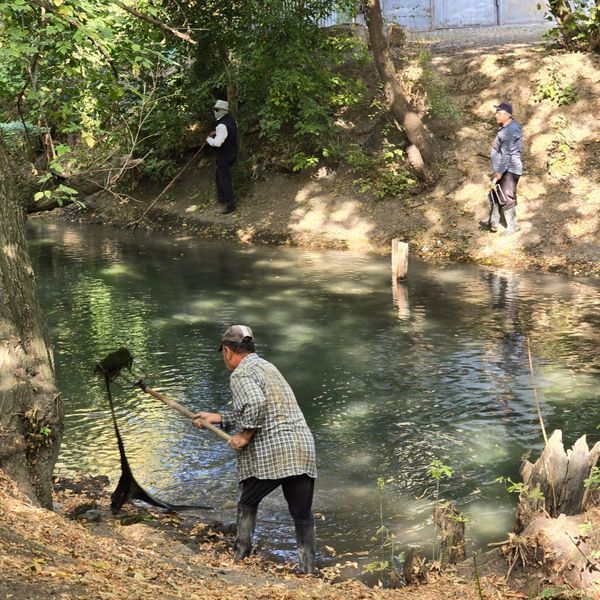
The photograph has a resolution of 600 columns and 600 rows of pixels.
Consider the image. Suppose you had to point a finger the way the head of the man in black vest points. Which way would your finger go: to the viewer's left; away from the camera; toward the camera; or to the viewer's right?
to the viewer's left

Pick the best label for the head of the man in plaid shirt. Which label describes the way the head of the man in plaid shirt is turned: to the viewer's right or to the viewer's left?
to the viewer's left

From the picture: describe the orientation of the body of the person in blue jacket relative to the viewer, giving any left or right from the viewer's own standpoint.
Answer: facing to the left of the viewer

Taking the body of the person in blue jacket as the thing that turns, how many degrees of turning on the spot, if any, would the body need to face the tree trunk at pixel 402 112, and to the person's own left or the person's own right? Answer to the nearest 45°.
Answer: approximately 45° to the person's own right

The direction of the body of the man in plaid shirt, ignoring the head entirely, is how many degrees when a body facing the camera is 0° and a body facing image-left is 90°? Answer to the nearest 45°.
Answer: approximately 135°

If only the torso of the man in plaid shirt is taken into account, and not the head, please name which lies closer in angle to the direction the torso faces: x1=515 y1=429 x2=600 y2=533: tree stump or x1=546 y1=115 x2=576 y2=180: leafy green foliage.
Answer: the leafy green foliage

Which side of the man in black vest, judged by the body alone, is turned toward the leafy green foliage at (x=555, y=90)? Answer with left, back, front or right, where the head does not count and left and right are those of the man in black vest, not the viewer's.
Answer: back

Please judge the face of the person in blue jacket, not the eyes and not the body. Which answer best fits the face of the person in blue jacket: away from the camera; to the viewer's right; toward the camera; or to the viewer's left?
to the viewer's left

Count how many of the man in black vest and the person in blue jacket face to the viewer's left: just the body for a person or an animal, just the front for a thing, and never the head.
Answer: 2

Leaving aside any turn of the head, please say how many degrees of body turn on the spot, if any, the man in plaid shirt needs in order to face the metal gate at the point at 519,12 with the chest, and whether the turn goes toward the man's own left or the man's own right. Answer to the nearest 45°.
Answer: approximately 45° to the man's own right

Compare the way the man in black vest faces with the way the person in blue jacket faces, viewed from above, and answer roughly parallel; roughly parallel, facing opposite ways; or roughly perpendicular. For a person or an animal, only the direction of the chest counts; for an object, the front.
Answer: roughly parallel

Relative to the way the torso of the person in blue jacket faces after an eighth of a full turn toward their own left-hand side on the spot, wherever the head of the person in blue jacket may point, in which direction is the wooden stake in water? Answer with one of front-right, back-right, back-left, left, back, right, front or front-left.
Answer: front

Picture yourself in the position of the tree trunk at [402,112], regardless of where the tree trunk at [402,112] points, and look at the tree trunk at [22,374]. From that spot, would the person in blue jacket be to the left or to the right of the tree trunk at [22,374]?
left

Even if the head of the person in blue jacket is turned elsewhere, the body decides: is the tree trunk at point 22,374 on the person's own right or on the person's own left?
on the person's own left

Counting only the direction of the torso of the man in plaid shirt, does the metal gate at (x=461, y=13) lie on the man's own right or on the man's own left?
on the man's own right

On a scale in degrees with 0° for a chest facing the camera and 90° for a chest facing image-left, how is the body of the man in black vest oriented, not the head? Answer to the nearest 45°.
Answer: approximately 90°

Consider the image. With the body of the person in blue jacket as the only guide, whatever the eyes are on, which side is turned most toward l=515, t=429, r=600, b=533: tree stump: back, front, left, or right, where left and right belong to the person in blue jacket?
left
